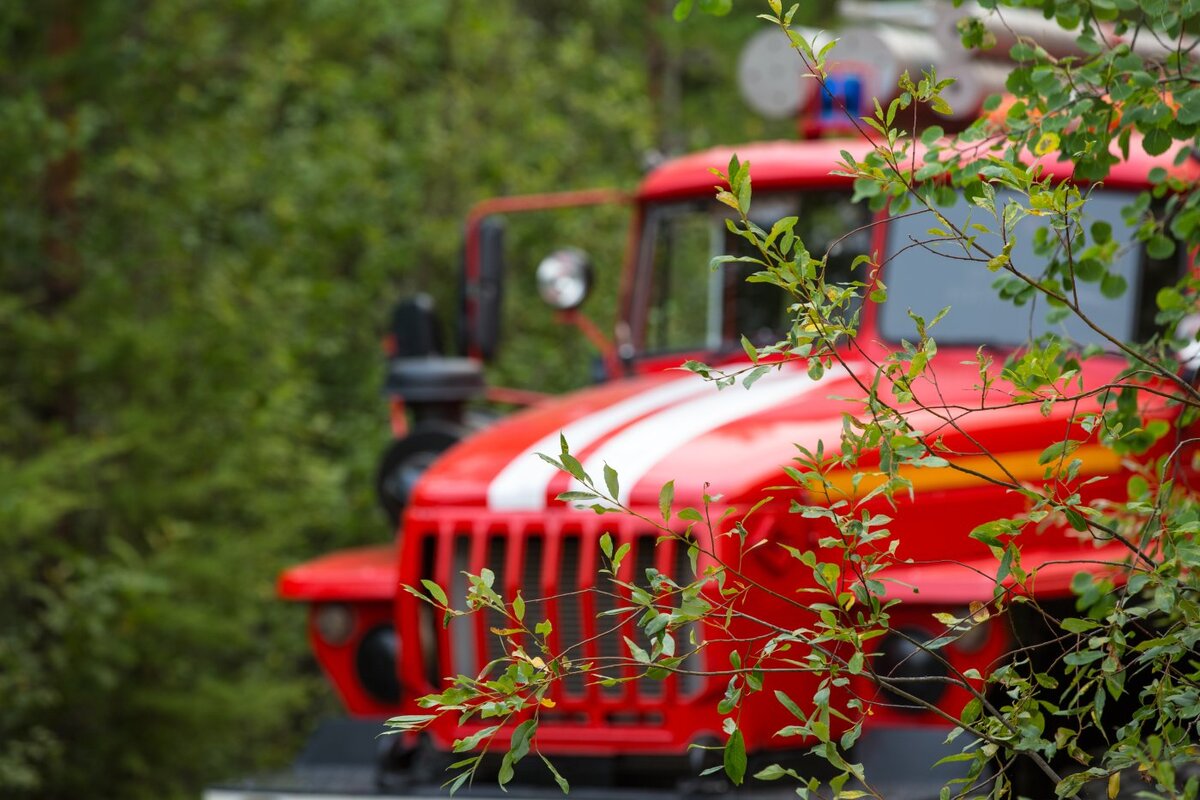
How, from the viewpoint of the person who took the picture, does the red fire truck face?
facing the viewer and to the left of the viewer
